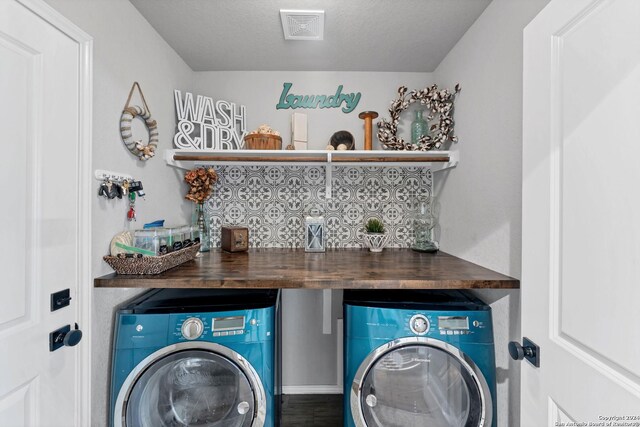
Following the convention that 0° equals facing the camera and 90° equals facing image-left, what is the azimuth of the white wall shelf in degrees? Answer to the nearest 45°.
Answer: approximately 0°

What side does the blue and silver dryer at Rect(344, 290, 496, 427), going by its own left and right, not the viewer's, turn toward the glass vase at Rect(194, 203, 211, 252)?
right

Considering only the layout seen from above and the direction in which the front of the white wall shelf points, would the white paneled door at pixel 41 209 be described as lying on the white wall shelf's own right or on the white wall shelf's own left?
on the white wall shelf's own right

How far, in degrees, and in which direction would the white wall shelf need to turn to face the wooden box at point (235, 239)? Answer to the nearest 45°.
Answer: approximately 90° to its right

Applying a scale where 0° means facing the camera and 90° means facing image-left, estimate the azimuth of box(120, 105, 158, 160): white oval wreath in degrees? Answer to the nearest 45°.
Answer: approximately 315°

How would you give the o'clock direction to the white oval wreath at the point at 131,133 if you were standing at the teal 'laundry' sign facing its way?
The white oval wreath is roughly at 2 o'clock from the teal 'laundry' sign.

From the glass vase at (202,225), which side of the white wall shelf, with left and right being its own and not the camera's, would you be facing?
right
